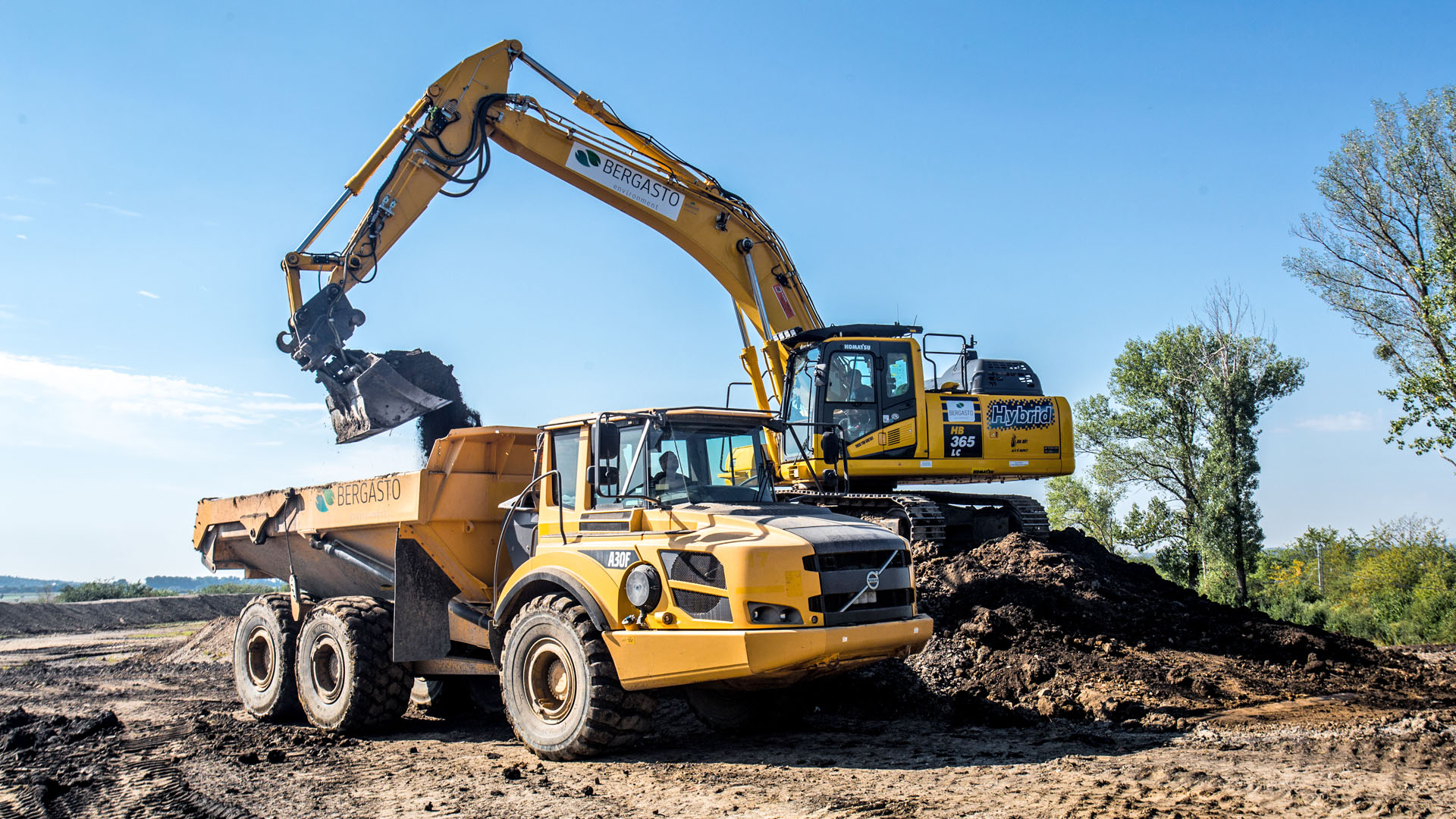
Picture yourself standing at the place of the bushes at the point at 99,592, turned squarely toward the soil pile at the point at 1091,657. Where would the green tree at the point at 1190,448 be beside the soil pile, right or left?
left

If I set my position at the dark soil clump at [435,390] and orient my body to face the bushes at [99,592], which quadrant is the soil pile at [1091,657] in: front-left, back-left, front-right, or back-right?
back-right

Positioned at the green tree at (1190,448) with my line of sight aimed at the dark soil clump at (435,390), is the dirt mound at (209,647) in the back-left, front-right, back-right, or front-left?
front-right

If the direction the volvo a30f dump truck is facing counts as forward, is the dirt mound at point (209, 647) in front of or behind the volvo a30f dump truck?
behind

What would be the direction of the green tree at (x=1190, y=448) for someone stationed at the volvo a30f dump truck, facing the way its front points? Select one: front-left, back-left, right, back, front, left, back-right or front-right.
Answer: left

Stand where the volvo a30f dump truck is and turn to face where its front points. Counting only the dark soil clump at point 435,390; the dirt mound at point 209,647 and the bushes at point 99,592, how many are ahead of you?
0

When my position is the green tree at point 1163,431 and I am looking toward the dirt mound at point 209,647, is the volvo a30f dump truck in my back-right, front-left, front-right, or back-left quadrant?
front-left

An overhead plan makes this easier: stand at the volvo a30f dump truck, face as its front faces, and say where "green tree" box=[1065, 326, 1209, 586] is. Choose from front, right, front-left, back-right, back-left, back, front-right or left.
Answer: left

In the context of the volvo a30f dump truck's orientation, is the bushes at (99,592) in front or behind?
behind

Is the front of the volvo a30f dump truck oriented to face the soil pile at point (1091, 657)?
no

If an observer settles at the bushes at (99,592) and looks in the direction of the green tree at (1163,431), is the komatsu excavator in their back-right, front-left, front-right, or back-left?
front-right

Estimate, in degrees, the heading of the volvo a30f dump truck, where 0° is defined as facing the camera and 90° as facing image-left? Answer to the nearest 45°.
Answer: approximately 315°

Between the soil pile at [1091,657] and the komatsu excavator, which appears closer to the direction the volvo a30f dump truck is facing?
the soil pile
